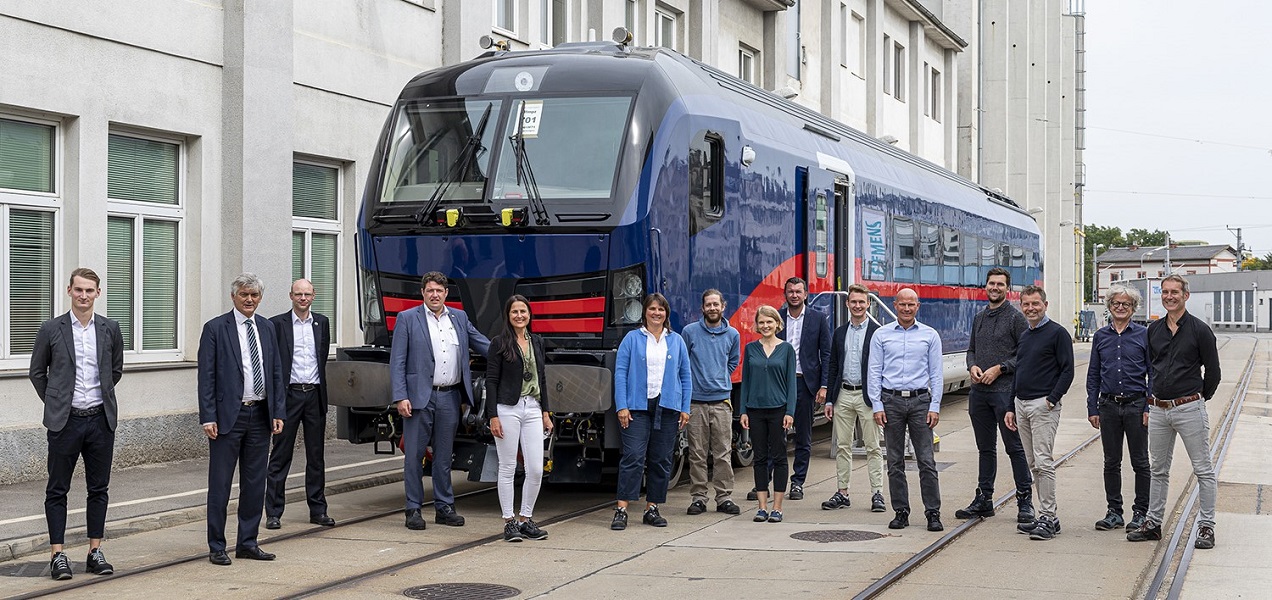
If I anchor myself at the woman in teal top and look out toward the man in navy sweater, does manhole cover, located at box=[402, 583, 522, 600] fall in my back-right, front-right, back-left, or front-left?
back-right

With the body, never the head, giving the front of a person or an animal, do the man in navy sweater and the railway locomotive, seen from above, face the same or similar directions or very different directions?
same or similar directions

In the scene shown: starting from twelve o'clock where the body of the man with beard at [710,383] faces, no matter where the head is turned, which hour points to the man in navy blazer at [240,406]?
The man in navy blazer is roughly at 2 o'clock from the man with beard.

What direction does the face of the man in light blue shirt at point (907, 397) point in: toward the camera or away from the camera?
toward the camera

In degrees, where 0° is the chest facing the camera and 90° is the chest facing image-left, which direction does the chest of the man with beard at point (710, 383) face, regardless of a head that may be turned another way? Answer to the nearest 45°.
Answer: approximately 0°

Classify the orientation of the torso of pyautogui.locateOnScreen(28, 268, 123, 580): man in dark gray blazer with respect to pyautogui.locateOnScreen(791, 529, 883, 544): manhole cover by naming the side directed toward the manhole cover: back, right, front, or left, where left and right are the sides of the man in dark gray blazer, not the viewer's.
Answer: left

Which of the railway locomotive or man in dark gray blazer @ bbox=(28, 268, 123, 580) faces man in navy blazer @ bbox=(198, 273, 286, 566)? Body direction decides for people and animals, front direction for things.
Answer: the railway locomotive

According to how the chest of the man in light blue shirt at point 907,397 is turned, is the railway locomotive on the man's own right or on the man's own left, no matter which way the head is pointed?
on the man's own right

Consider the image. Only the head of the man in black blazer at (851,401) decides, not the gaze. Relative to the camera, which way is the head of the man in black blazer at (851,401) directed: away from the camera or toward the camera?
toward the camera

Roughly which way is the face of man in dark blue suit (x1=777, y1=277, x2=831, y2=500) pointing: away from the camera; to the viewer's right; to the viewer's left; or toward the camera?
toward the camera

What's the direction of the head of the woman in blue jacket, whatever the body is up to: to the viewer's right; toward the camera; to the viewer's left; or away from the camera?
toward the camera

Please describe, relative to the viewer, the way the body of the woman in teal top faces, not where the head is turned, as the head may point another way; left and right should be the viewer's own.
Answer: facing the viewer

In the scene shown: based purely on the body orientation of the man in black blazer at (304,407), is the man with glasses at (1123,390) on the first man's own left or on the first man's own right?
on the first man's own left

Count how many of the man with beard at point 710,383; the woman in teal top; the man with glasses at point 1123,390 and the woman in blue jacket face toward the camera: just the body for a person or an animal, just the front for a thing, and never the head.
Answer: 4

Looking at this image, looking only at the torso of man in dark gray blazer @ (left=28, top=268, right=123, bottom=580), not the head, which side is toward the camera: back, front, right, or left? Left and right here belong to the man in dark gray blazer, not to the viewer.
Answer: front
